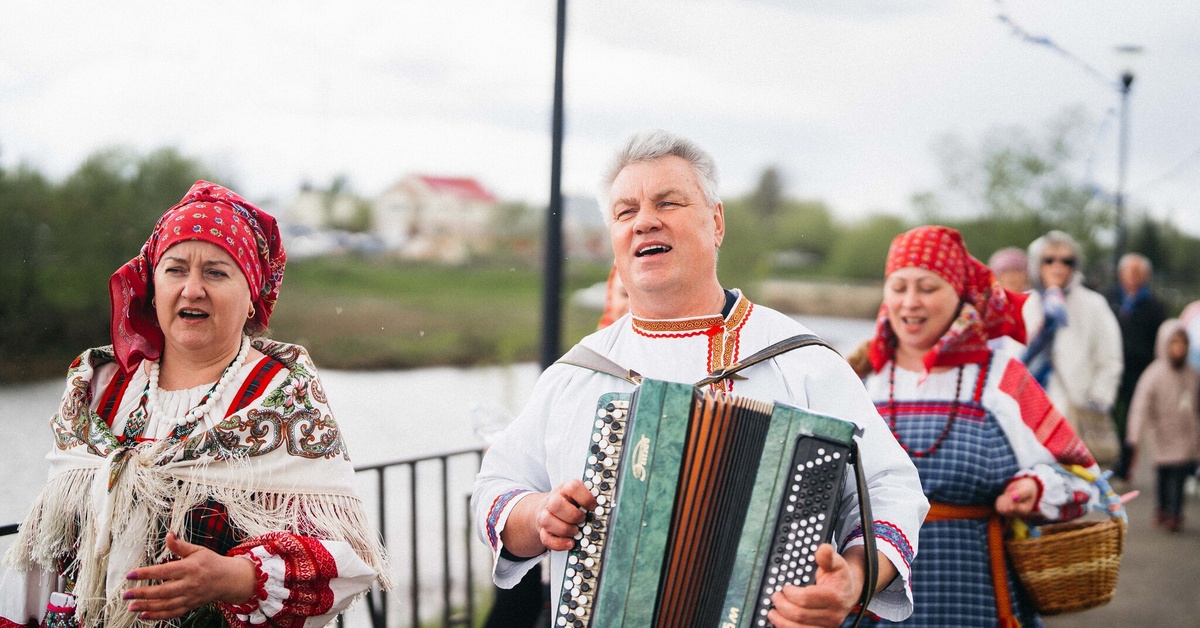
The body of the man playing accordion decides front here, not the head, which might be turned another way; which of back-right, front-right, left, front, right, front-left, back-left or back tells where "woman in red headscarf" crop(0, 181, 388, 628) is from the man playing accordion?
right

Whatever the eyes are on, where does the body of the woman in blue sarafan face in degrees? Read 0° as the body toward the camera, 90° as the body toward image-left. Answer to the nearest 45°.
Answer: approximately 45°

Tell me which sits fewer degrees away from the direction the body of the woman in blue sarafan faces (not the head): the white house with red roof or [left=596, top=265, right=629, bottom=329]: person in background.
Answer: the person in background

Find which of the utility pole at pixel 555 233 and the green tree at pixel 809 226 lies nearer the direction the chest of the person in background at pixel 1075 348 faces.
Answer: the utility pole

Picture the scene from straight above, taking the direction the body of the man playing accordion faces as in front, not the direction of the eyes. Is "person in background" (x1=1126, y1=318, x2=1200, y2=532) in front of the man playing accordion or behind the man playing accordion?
behind

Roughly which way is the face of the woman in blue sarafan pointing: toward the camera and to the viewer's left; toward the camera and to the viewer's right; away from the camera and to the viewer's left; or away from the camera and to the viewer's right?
toward the camera and to the viewer's left

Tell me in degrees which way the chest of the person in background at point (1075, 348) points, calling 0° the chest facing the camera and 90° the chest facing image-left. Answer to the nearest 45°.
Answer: approximately 45°

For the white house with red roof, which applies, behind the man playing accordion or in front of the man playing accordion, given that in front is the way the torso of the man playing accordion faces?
behind
